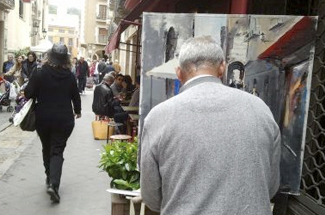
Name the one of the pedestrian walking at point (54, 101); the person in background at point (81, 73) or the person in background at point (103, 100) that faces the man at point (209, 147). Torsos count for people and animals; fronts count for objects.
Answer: the person in background at point (81, 73)

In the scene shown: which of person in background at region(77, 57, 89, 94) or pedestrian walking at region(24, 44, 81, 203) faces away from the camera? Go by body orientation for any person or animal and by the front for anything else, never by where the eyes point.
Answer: the pedestrian walking

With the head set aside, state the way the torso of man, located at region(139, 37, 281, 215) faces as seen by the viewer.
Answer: away from the camera

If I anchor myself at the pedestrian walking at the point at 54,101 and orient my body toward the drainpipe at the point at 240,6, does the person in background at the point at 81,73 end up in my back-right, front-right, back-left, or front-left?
back-left

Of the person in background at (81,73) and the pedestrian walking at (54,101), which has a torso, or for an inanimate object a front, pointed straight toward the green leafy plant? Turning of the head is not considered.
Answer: the person in background

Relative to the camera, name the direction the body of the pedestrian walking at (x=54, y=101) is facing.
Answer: away from the camera

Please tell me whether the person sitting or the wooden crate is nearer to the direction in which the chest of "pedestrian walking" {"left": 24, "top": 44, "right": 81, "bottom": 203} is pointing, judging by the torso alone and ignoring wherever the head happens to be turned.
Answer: the person sitting

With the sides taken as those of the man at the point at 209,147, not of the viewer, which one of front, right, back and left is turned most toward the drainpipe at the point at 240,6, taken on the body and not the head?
front

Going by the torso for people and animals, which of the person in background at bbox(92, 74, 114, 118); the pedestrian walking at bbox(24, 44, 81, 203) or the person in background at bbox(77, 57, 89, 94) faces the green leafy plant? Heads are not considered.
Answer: the person in background at bbox(77, 57, 89, 94)

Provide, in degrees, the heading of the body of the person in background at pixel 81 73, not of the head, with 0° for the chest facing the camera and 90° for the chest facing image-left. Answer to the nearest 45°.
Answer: approximately 0°

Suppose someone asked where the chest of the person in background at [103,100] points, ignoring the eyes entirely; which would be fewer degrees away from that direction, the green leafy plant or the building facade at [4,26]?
the green leafy plant

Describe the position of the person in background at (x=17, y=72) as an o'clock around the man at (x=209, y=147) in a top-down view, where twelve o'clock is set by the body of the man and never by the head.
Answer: The person in background is roughly at 11 o'clock from the man.

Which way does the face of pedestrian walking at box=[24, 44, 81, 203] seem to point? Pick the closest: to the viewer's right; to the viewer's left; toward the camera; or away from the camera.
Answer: away from the camera

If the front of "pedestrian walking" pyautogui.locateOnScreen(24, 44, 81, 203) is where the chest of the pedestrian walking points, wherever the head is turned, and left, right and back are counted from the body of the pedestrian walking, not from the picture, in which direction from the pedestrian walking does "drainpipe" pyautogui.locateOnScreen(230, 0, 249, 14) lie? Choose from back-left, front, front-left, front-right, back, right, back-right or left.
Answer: back-right
